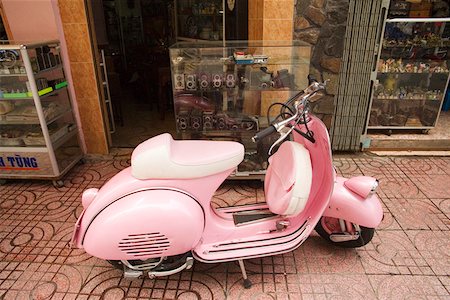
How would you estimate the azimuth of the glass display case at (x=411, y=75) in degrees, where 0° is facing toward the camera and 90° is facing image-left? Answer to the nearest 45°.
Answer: approximately 0°

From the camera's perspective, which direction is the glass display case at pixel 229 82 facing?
toward the camera

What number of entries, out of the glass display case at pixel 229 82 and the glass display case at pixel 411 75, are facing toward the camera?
2

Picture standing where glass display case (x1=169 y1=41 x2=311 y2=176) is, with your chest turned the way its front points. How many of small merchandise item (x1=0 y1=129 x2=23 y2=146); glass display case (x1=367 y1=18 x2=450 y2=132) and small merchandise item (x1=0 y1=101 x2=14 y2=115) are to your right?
2

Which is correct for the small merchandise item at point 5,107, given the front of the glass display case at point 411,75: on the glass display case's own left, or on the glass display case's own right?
on the glass display case's own right

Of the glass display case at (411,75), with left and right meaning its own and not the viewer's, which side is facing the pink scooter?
front

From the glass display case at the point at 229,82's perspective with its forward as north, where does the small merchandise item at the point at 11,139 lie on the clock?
The small merchandise item is roughly at 3 o'clock from the glass display case.

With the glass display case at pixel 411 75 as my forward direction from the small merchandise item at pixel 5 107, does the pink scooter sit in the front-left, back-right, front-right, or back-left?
front-right

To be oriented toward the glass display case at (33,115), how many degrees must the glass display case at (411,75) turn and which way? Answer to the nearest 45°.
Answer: approximately 45° to its right

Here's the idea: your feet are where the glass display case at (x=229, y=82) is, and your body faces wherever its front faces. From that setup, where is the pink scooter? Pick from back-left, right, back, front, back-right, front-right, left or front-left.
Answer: front

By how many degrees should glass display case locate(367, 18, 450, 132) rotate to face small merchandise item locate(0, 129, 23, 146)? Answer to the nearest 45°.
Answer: approximately 45° to its right

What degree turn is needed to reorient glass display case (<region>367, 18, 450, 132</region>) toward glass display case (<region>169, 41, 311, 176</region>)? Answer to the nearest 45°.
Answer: approximately 45° to its right

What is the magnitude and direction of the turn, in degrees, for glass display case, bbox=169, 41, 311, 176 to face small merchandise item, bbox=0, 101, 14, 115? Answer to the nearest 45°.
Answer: approximately 90° to its right
